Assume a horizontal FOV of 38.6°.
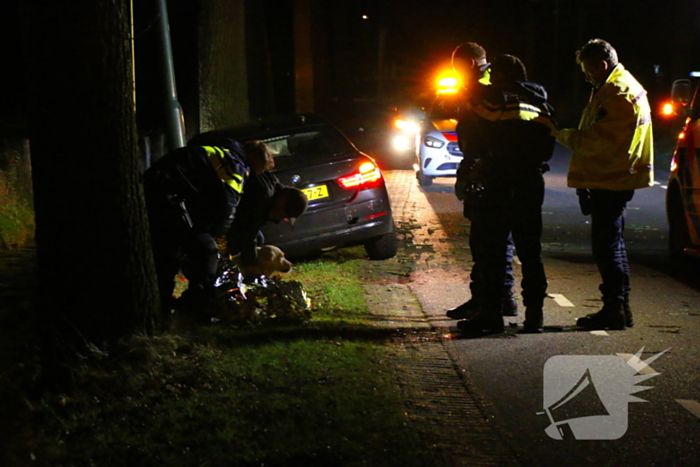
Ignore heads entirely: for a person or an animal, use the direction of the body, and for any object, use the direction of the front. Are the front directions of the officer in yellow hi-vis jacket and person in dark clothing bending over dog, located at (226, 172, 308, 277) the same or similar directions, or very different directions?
very different directions

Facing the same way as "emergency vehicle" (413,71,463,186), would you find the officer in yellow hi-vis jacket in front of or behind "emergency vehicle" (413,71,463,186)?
in front

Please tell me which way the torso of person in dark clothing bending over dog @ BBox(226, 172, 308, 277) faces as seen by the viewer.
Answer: to the viewer's right

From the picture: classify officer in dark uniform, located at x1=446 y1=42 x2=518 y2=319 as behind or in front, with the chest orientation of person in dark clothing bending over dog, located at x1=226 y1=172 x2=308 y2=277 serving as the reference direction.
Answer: in front

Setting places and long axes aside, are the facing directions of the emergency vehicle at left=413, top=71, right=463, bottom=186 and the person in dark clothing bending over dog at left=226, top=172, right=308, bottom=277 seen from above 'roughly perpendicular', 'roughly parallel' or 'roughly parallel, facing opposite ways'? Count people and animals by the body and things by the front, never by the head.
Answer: roughly perpendicular

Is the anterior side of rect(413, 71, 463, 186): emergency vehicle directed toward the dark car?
yes

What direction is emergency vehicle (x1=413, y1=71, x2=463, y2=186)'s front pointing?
toward the camera

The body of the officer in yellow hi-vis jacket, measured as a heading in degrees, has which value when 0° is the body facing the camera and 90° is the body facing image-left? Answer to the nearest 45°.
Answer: approximately 90°

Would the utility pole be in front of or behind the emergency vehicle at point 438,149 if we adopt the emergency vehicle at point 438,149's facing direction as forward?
in front

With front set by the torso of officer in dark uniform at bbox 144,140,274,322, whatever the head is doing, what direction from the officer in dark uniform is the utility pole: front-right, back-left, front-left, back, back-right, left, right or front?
left

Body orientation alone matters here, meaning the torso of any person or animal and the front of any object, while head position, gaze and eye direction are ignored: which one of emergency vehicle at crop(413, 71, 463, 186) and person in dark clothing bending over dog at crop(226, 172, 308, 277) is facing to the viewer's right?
the person in dark clothing bending over dog

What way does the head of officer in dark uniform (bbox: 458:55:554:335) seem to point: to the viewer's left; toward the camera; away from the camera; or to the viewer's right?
away from the camera

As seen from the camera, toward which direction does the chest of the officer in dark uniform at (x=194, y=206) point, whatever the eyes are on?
to the viewer's right

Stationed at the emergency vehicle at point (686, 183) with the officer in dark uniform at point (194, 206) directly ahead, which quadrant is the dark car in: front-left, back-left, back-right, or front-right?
front-right
